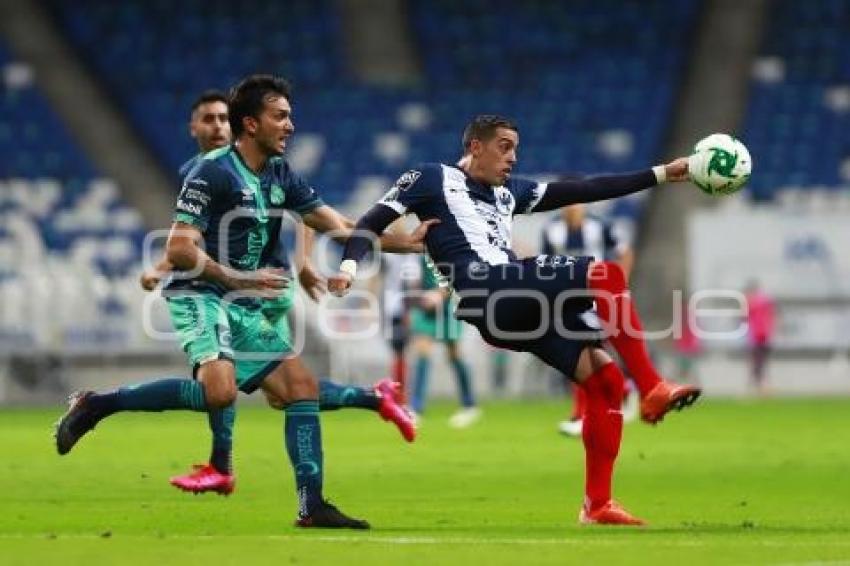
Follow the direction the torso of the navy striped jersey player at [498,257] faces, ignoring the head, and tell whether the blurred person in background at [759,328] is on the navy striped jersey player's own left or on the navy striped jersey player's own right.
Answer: on the navy striped jersey player's own left

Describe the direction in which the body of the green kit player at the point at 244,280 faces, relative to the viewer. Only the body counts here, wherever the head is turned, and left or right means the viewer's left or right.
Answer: facing the viewer and to the right of the viewer

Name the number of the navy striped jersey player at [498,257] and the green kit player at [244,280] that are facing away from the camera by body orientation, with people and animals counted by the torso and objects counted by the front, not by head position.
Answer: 0

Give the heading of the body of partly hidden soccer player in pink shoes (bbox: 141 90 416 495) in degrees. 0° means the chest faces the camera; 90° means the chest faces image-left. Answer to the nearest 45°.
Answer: approximately 45°

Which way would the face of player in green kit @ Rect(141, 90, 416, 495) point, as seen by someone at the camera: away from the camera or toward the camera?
toward the camera

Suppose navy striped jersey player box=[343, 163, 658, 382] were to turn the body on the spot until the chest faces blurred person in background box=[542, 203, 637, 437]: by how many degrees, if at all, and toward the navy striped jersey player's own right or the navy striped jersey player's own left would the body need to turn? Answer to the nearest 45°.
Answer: approximately 135° to the navy striped jersey player's own left

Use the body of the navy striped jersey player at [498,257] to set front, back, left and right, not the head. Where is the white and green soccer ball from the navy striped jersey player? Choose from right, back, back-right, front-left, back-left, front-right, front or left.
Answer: front-left

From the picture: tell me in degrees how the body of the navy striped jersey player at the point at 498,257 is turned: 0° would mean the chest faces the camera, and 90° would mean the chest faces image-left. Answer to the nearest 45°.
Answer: approximately 315°

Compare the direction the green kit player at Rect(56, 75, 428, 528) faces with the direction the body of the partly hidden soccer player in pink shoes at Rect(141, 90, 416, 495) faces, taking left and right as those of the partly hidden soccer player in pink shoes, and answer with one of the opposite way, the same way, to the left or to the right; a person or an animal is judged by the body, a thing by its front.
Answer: to the left

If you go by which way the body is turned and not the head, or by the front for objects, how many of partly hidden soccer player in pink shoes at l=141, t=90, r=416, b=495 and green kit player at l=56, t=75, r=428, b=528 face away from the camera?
0

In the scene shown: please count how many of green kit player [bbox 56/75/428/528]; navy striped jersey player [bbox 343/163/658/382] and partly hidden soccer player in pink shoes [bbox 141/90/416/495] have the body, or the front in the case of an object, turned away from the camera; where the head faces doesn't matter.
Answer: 0

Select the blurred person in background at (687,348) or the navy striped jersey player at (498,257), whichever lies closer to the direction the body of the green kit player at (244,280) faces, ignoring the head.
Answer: the navy striped jersey player
